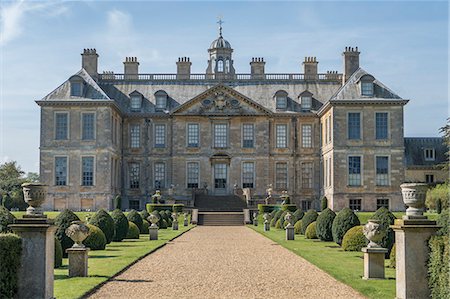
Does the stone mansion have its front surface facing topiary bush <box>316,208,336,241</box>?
yes

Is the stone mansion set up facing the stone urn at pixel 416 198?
yes

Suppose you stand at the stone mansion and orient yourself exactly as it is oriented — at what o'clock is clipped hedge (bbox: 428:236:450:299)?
The clipped hedge is roughly at 12 o'clock from the stone mansion.

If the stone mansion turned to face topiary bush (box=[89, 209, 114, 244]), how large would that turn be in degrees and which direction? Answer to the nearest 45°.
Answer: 0° — it already faces it

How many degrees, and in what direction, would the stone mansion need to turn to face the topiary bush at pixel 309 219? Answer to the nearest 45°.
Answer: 0° — it already faces it

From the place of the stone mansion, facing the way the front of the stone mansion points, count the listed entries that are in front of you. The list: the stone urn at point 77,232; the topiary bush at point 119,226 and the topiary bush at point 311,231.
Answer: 3

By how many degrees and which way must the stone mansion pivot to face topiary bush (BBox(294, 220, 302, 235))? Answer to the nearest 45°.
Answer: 0° — it already faces it

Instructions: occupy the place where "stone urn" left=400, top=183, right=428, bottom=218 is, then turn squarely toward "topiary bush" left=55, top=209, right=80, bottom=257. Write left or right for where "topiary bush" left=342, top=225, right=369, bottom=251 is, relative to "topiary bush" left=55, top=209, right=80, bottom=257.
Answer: right

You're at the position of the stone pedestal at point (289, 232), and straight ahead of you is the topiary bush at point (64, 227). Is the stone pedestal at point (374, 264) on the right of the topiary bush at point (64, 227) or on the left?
left

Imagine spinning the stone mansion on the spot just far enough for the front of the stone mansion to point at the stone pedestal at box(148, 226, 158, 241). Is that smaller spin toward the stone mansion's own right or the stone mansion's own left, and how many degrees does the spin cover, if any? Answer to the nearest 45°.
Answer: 0° — it already faces it

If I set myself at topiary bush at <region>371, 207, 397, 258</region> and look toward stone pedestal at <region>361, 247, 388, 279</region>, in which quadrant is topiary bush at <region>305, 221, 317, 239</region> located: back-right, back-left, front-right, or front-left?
back-right
